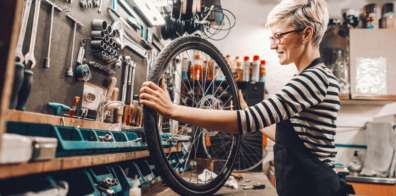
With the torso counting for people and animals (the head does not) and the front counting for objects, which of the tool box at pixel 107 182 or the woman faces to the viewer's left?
the woman

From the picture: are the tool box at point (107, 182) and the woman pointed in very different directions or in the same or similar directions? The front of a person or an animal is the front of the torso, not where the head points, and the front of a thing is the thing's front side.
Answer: very different directions

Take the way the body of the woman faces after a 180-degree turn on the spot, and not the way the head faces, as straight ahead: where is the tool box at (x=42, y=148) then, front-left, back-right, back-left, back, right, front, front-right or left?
back-right

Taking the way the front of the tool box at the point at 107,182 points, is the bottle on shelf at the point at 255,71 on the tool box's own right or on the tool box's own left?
on the tool box's own left

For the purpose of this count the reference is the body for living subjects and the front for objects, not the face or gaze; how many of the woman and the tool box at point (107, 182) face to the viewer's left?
1

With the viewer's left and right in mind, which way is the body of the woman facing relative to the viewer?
facing to the left of the viewer

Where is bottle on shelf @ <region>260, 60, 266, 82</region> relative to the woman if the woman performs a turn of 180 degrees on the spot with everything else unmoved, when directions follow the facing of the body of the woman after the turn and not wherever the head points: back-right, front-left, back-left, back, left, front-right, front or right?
left

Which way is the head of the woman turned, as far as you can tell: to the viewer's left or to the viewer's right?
to the viewer's left

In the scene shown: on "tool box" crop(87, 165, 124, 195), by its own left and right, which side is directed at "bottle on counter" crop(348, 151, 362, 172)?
left

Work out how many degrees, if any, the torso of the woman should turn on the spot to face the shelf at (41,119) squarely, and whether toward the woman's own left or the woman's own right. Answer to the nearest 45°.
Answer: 0° — they already face it
